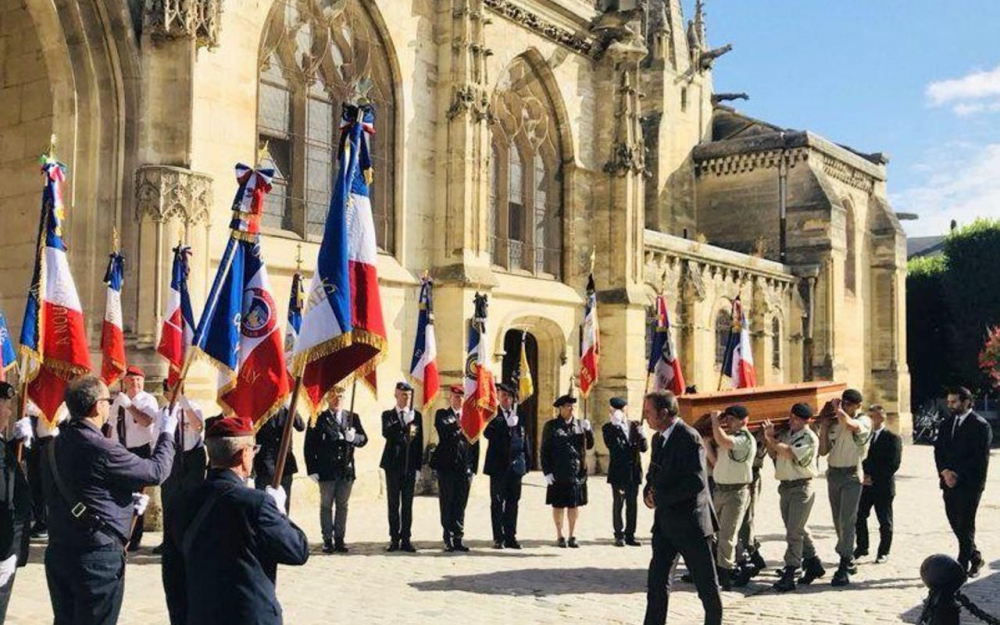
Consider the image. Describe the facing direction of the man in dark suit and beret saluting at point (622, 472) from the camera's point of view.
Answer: facing the viewer

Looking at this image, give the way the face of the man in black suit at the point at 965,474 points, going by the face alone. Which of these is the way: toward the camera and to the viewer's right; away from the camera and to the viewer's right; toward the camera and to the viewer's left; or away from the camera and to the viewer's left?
toward the camera and to the viewer's left

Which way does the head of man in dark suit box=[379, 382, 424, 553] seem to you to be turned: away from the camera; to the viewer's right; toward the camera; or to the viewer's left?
toward the camera

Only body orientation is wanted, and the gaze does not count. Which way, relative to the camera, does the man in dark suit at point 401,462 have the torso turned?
toward the camera

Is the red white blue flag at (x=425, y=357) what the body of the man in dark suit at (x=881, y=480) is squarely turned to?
no

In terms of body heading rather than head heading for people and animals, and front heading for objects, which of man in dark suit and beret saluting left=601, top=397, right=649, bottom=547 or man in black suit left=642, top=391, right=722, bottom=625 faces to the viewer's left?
the man in black suit

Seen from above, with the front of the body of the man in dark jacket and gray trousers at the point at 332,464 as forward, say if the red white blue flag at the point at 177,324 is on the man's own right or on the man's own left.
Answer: on the man's own right

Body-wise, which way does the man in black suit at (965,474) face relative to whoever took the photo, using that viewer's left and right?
facing the viewer and to the left of the viewer

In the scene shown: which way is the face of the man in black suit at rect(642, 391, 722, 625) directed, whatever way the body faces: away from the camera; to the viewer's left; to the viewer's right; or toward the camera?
to the viewer's left

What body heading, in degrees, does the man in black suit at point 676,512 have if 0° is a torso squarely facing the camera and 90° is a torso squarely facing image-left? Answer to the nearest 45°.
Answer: approximately 90°

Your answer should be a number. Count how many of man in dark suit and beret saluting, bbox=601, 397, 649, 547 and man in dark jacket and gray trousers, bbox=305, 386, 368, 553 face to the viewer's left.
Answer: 0

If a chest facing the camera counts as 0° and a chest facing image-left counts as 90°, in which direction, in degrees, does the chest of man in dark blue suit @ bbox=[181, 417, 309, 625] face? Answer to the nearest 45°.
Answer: approximately 225°

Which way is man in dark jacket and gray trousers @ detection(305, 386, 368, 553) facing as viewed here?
toward the camera

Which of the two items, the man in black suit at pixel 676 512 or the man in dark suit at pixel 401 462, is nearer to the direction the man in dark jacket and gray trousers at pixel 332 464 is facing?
the man in black suit

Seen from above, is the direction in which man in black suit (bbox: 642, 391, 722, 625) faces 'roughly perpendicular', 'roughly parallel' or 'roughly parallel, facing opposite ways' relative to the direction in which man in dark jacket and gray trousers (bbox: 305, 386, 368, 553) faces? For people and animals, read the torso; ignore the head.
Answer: roughly perpendicular
